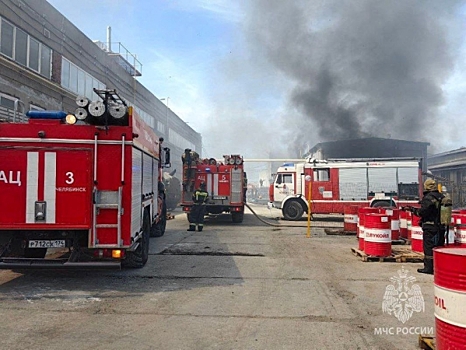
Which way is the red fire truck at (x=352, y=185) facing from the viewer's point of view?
to the viewer's left

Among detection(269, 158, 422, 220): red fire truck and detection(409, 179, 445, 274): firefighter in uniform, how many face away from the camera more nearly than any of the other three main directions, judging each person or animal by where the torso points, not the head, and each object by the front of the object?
0

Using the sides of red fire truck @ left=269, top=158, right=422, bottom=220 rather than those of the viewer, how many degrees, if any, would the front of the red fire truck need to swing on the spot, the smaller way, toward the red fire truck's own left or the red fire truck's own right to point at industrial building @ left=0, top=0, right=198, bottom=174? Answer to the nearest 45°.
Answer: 0° — it already faces it

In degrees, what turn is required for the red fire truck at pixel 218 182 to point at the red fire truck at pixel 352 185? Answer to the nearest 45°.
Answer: approximately 90° to its right

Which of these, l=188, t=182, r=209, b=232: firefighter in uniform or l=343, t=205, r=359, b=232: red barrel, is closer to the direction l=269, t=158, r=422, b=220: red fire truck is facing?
the firefighter in uniform

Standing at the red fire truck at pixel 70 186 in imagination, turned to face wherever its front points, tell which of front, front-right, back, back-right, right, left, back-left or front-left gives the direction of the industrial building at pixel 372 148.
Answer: front-right

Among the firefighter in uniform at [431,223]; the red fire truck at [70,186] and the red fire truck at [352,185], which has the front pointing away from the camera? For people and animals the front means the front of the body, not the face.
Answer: the red fire truck at [70,186]

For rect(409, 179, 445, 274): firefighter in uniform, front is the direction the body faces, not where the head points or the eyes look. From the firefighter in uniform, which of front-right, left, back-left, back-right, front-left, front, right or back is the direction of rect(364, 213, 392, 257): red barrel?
front-right

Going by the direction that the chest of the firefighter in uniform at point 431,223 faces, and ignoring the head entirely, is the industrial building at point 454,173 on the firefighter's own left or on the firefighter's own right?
on the firefighter's own right

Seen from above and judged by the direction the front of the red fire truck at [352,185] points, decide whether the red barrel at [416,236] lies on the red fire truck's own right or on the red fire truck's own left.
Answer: on the red fire truck's own left

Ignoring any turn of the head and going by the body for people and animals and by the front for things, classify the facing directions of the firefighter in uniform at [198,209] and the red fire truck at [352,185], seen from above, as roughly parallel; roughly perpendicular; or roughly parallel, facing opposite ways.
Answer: roughly perpendicular

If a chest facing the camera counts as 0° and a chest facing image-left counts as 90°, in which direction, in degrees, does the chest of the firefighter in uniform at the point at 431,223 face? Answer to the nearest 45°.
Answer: approximately 90°

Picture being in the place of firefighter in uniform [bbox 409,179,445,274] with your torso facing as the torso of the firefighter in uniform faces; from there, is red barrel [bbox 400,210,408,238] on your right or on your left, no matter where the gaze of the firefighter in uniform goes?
on your right

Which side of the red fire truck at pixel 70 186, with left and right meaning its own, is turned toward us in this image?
back

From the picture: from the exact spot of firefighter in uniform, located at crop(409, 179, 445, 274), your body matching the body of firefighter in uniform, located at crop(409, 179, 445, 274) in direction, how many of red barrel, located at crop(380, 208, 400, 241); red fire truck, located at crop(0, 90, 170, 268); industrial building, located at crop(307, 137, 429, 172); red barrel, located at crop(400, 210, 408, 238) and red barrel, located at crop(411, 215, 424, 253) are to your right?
4
